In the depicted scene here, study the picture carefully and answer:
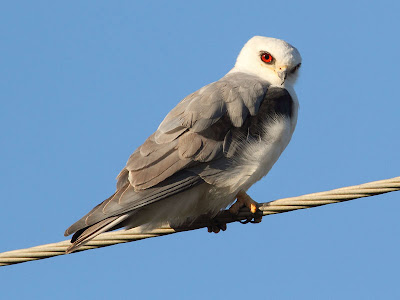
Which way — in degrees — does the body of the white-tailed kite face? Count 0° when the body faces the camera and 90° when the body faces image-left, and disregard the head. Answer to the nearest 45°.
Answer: approximately 270°
